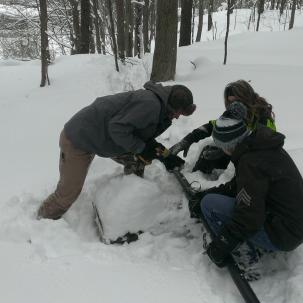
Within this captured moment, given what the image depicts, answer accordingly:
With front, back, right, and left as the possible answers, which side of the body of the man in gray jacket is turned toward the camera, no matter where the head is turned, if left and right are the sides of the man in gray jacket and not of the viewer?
right

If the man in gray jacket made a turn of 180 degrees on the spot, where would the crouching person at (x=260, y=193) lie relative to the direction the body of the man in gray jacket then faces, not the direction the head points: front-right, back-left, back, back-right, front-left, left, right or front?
back-left

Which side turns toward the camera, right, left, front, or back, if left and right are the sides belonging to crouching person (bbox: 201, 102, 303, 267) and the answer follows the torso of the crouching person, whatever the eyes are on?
left
